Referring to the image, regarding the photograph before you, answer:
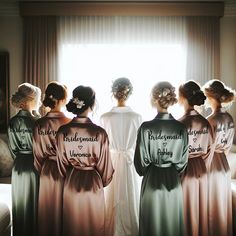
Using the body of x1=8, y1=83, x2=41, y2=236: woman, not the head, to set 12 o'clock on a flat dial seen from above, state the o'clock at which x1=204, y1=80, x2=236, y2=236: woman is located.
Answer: x1=204, y1=80, x2=236, y2=236: woman is roughly at 2 o'clock from x1=8, y1=83, x2=41, y2=236: woman.

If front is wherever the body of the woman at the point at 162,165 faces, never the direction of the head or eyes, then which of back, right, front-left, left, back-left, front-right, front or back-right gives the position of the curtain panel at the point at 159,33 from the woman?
front

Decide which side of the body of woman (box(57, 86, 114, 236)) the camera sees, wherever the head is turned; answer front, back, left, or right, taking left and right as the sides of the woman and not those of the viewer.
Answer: back

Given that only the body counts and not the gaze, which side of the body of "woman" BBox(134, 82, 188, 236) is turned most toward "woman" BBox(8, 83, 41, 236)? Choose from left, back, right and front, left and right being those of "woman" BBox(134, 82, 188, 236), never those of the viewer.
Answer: left

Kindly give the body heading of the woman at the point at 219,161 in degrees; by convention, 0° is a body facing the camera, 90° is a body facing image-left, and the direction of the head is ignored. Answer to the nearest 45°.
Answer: approximately 135°

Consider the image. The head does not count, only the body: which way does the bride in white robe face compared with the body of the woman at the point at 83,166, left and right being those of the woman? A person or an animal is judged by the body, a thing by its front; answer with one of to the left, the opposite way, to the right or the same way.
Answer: the same way

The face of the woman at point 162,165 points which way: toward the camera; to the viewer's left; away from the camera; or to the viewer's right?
away from the camera

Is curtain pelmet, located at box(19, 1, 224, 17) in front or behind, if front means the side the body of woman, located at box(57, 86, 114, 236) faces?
in front

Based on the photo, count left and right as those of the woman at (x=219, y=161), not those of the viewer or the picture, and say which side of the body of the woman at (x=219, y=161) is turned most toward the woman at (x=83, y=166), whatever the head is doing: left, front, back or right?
left

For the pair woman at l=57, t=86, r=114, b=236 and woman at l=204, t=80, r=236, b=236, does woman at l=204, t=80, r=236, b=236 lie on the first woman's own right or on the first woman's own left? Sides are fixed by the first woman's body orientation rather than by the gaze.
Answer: on the first woman's own right

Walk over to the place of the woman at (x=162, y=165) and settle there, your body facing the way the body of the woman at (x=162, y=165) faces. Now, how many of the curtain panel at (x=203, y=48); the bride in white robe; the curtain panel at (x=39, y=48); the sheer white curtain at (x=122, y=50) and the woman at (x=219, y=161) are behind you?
0

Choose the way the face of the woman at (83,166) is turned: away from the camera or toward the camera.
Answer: away from the camera

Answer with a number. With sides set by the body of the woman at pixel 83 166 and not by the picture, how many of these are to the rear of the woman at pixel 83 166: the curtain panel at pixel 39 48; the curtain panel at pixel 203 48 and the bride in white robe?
0

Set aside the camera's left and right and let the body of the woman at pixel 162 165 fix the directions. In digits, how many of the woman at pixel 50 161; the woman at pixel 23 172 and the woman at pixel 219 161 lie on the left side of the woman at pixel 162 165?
2

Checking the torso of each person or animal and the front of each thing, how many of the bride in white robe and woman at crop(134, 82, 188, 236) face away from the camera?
2

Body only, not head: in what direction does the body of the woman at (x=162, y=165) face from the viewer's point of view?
away from the camera

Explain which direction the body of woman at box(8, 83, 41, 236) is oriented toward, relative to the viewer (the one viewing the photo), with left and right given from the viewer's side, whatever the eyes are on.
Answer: facing away from the viewer and to the right of the viewer

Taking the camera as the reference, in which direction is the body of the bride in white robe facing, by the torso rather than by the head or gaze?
away from the camera
